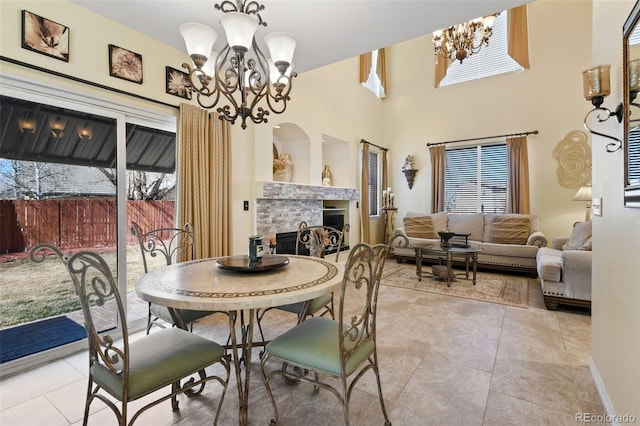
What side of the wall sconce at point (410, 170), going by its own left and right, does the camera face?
front

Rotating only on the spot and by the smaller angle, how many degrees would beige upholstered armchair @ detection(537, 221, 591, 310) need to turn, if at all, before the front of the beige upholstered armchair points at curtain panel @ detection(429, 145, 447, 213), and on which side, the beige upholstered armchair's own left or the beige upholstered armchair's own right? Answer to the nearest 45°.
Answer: approximately 45° to the beige upholstered armchair's own right

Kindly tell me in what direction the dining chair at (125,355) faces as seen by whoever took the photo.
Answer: facing away from the viewer and to the right of the viewer

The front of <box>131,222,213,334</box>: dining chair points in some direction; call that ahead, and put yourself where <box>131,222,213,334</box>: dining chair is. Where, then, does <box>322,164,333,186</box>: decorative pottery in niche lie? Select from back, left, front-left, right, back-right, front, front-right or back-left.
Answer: left

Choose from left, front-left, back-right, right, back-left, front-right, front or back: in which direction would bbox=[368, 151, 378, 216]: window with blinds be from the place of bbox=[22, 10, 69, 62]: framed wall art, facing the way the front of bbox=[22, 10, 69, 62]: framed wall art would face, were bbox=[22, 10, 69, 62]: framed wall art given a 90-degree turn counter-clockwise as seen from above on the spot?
front-right

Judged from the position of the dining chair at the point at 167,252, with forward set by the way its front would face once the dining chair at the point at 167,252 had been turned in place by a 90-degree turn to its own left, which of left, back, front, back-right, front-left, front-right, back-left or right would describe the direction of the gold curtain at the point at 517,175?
front-right

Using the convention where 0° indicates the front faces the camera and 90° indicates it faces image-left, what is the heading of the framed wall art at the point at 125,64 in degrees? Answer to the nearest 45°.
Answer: approximately 315°

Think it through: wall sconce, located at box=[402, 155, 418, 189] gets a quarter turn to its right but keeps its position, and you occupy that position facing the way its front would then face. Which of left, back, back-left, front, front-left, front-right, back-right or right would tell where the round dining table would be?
left

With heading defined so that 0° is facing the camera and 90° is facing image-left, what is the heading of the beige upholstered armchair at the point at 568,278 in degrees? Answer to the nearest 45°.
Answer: approximately 90°

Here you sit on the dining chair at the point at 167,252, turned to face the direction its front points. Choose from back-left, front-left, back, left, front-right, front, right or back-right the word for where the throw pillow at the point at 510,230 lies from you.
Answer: front-left

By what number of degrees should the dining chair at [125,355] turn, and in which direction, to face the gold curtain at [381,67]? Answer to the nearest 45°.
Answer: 0° — it already faces it

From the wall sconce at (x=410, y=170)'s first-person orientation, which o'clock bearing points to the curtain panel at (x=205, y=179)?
The curtain panel is roughly at 1 o'clock from the wall sconce.

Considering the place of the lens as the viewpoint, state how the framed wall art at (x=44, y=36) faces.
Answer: facing the viewer and to the right of the viewer

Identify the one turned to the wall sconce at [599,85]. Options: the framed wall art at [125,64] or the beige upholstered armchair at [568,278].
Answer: the framed wall art

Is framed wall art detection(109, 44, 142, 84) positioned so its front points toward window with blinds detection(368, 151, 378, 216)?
no
